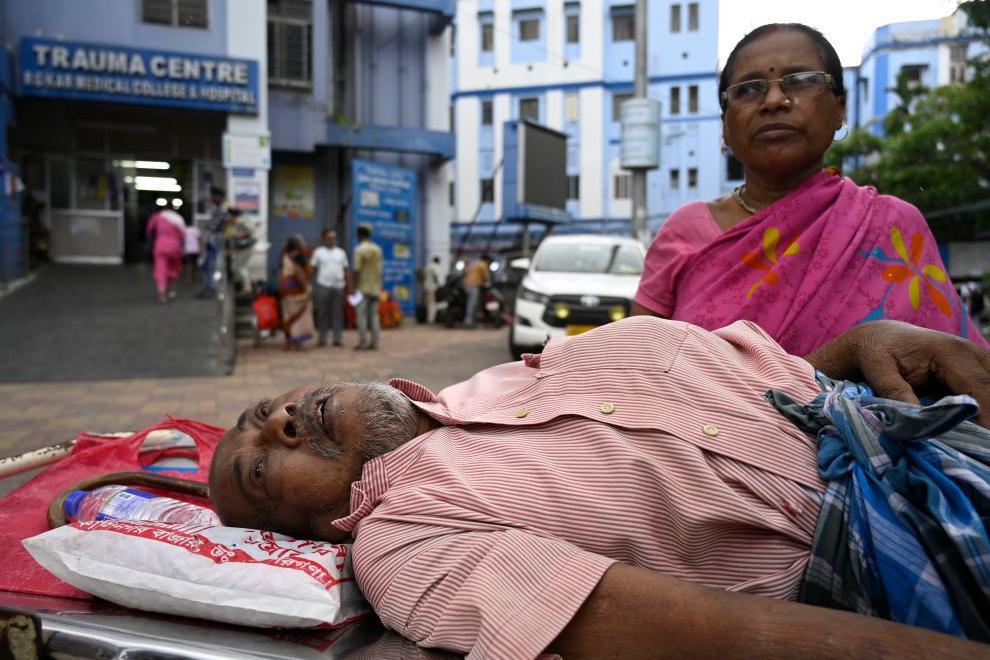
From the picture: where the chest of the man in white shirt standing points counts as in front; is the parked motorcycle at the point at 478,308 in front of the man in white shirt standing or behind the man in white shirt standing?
behind

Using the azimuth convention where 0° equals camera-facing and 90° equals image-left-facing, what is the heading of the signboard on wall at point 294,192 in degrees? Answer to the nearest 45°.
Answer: approximately 0°

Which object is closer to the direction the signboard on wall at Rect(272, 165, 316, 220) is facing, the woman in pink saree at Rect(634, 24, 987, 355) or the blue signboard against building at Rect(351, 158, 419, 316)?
the woman in pink saree

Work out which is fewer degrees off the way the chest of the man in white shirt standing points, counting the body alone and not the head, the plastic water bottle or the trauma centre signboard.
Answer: the plastic water bottle

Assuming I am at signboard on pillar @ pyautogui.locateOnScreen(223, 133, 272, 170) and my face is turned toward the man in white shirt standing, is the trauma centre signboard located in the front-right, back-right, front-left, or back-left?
back-right

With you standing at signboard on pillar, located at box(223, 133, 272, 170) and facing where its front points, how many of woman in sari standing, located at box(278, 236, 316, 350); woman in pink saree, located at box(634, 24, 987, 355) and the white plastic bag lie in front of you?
3

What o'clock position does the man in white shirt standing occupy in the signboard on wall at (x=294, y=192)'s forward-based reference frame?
The man in white shirt standing is roughly at 12 o'clock from the signboard on wall.

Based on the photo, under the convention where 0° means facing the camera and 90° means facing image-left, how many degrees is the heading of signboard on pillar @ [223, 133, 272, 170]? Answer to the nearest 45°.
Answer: approximately 0°

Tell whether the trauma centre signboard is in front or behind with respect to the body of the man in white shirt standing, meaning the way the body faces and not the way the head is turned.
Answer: behind
